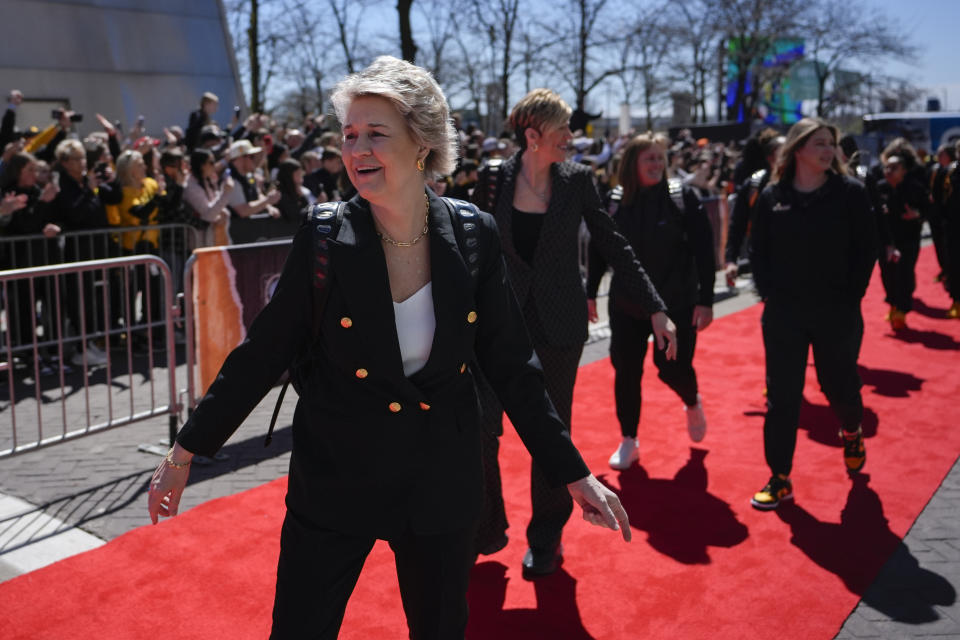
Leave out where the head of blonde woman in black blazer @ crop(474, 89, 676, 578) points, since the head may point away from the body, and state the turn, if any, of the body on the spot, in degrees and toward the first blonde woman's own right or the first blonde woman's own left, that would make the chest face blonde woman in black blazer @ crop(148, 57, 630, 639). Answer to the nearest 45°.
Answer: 0° — they already face them

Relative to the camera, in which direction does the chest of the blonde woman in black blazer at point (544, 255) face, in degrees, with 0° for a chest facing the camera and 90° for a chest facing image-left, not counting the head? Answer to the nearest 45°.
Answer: approximately 0°

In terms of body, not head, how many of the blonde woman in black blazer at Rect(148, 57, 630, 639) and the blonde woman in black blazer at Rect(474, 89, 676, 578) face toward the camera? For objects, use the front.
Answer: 2

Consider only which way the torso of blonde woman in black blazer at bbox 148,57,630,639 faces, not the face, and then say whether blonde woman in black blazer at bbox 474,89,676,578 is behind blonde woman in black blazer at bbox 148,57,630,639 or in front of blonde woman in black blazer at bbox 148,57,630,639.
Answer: behind

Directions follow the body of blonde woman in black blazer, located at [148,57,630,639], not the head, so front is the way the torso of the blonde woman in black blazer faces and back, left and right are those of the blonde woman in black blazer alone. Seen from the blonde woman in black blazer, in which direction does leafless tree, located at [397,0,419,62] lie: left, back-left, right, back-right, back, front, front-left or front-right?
back

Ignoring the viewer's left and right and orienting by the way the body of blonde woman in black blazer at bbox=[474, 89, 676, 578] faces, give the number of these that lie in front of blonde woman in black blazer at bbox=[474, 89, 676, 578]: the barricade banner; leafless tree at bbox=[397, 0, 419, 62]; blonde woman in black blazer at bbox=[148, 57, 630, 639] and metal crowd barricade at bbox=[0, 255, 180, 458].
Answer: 1

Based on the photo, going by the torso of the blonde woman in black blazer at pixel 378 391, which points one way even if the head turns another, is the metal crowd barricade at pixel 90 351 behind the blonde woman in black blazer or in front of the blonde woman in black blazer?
behind

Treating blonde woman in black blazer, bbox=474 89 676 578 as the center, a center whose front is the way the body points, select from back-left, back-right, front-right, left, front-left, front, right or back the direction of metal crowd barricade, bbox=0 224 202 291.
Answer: back-right

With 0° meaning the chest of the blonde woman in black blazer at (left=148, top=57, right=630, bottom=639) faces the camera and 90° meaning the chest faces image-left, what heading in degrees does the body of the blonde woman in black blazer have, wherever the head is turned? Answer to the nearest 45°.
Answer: approximately 0°

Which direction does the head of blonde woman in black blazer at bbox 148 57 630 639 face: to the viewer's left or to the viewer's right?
to the viewer's left

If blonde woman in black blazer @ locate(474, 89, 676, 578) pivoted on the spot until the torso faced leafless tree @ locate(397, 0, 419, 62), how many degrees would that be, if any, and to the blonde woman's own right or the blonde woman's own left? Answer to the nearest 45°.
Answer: approximately 180°
